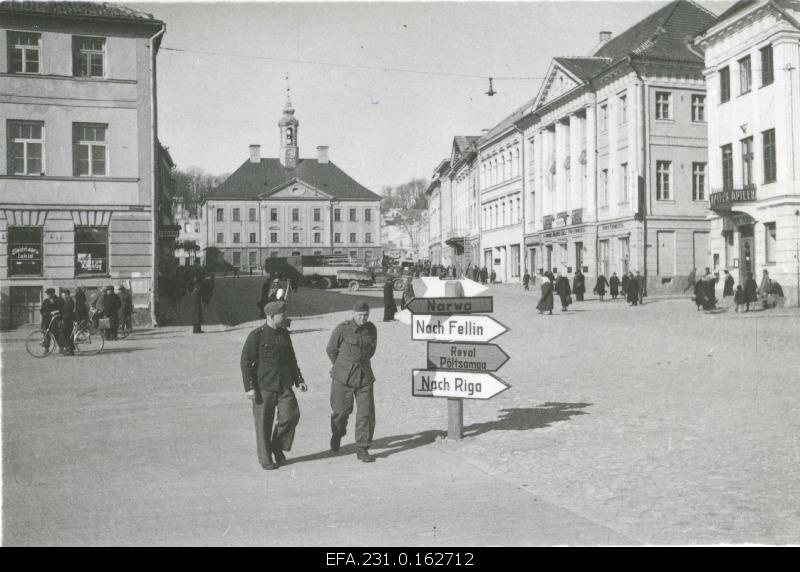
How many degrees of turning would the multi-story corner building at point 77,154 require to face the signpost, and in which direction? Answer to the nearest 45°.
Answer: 0° — it already faces it

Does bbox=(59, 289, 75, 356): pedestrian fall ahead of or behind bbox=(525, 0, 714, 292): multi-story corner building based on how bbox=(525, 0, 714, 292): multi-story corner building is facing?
ahead

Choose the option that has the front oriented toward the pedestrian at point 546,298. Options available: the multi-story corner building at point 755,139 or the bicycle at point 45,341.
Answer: the multi-story corner building

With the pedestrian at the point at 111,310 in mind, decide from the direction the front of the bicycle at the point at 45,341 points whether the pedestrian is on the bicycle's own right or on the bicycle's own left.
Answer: on the bicycle's own right

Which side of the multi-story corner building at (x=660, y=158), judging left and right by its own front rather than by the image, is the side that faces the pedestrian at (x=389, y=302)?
front

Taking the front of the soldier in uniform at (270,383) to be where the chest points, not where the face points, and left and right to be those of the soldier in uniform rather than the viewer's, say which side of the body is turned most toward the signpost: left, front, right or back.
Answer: left

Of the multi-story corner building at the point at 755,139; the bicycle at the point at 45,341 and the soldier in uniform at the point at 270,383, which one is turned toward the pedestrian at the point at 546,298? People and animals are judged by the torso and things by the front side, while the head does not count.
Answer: the multi-story corner building

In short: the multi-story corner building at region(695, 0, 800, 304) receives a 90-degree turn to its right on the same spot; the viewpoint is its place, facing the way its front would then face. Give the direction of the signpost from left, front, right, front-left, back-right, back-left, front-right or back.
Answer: back-left

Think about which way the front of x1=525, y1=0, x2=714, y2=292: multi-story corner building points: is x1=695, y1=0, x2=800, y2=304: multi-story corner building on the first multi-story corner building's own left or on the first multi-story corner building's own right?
on the first multi-story corner building's own left

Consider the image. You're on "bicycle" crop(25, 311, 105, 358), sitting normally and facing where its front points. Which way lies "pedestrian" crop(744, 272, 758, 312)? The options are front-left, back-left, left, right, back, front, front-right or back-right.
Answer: back

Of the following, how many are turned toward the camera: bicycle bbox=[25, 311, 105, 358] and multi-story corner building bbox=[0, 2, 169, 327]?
1

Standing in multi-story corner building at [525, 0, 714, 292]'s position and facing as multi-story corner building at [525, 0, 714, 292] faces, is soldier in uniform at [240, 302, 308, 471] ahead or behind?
ahead

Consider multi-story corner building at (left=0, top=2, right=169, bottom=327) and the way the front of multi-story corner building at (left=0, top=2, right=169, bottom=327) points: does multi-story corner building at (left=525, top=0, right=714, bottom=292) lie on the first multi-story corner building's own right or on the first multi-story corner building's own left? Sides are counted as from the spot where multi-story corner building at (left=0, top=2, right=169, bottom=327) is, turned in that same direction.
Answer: on the first multi-story corner building's own left

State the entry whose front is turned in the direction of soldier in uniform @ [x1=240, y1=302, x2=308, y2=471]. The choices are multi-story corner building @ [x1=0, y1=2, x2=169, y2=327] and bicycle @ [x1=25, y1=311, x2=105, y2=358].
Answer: the multi-story corner building
